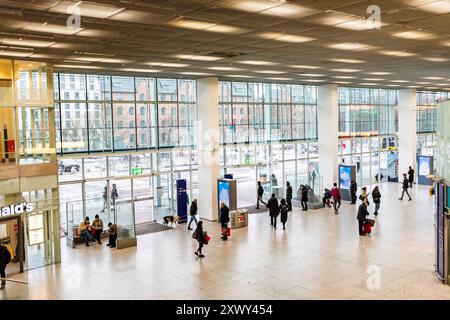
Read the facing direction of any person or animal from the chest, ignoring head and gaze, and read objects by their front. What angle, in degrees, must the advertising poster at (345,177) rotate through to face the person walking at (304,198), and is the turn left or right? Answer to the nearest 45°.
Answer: approximately 45° to its right

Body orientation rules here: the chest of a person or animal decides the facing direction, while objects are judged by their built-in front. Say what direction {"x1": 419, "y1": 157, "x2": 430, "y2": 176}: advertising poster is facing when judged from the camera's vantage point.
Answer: facing the viewer

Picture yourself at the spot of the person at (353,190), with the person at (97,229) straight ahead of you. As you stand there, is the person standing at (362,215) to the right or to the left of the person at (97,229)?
left

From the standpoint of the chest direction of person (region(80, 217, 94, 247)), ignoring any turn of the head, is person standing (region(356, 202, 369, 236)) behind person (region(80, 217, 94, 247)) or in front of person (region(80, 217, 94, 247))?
in front

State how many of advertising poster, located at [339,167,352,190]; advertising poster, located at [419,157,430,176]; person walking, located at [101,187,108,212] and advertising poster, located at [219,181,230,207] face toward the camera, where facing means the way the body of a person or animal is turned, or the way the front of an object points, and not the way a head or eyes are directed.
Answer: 3

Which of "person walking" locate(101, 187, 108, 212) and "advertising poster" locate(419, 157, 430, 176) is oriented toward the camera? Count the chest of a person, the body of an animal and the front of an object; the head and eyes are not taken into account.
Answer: the advertising poster

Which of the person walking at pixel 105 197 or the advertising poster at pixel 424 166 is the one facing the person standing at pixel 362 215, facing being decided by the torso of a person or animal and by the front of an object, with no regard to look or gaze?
the advertising poster

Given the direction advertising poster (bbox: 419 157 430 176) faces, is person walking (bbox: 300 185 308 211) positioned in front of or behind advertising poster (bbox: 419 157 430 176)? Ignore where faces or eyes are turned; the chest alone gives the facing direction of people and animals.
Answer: in front

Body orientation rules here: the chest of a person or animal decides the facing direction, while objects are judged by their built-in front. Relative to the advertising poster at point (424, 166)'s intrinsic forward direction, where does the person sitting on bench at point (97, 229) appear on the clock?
The person sitting on bench is roughly at 1 o'clock from the advertising poster.

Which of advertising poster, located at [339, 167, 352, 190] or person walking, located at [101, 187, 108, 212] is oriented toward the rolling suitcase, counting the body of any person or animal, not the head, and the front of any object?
the advertising poster

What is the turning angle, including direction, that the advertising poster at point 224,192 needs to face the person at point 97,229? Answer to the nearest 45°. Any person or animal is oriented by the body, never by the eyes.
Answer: approximately 45° to its right

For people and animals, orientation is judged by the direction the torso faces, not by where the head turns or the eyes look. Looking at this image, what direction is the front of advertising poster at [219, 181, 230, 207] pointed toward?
toward the camera

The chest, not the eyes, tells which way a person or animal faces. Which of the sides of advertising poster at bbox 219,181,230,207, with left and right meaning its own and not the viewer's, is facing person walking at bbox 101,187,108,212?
right
